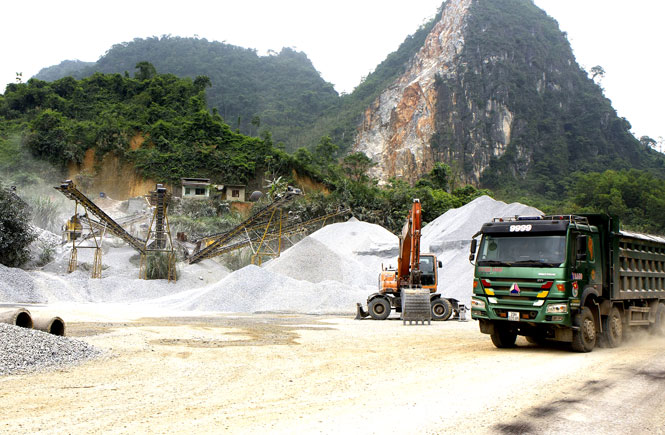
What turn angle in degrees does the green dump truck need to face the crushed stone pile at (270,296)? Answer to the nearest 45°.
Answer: approximately 90° to its right

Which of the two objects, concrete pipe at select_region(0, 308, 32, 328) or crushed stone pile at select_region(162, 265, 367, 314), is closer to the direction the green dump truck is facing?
the concrete pipe

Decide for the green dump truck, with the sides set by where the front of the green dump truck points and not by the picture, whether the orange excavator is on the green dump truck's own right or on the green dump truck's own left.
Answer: on the green dump truck's own right

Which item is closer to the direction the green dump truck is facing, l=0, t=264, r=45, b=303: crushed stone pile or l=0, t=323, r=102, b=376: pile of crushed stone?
the pile of crushed stone

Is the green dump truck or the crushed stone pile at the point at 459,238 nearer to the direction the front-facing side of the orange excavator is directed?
the green dump truck

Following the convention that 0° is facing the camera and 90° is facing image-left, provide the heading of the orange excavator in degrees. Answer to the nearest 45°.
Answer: approximately 0°

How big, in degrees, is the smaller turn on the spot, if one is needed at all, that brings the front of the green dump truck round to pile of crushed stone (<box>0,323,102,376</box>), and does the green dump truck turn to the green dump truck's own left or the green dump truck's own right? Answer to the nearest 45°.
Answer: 0° — it already faces it

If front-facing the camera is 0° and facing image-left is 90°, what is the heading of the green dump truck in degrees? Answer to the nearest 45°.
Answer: approximately 45°

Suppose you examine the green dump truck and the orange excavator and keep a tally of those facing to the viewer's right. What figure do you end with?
0
